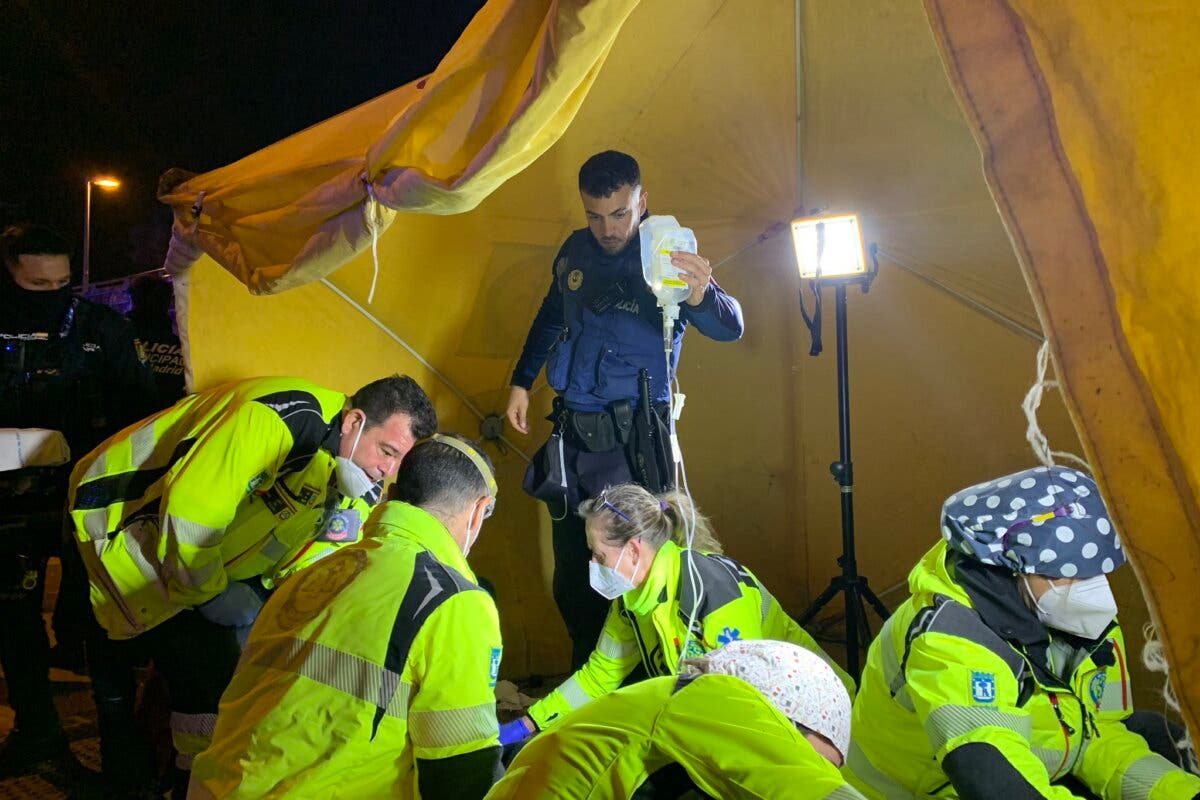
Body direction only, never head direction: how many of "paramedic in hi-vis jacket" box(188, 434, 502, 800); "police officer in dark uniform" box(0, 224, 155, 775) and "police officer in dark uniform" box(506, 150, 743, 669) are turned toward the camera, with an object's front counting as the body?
2

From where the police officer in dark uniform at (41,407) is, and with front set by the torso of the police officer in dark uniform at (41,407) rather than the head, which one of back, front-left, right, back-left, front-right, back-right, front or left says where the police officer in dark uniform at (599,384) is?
front-left

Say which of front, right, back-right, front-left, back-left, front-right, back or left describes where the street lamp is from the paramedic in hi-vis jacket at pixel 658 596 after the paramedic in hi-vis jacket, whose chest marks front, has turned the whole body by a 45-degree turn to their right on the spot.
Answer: front-right

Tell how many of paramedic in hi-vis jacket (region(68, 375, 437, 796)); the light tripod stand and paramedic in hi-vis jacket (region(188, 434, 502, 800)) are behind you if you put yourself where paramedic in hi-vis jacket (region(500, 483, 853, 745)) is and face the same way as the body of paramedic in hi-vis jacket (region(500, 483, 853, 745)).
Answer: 1

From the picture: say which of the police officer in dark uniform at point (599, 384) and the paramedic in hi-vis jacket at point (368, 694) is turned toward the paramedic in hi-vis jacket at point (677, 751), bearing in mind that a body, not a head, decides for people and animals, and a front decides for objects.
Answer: the police officer in dark uniform

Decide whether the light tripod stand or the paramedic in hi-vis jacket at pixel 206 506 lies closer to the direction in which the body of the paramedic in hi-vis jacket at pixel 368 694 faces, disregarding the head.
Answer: the light tripod stand

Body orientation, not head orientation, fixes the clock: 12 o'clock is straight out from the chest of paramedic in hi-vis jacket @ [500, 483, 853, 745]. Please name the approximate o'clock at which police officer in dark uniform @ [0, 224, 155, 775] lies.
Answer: The police officer in dark uniform is roughly at 2 o'clock from the paramedic in hi-vis jacket.
